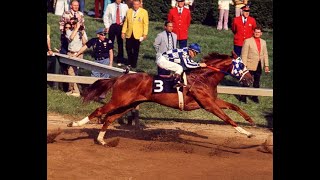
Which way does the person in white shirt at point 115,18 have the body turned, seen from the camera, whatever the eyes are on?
toward the camera

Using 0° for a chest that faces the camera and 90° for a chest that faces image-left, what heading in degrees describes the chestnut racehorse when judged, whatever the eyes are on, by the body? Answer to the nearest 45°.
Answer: approximately 270°

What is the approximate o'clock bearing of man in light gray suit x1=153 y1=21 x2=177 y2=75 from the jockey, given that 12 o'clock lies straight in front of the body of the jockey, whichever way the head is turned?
The man in light gray suit is roughly at 9 o'clock from the jockey.

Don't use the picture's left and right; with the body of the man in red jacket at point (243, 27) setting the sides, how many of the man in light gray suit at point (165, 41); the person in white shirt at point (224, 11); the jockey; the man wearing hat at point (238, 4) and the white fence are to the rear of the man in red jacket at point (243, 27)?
2

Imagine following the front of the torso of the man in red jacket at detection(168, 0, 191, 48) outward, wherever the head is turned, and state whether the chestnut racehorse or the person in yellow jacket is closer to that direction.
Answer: the chestnut racehorse

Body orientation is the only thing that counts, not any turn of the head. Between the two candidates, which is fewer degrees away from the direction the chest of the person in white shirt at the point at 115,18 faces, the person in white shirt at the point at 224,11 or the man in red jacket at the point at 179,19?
the man in red jacket

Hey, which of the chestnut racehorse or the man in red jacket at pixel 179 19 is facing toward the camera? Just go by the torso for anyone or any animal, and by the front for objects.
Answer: the man in red jacket

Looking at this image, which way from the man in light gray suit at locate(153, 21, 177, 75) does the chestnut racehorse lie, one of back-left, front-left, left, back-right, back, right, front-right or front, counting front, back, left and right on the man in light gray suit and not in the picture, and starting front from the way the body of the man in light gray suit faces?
front-right

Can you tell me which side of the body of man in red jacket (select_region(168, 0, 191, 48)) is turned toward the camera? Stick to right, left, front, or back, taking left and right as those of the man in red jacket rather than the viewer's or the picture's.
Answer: front

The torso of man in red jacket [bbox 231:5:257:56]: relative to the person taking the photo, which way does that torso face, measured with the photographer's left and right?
facing the viewer

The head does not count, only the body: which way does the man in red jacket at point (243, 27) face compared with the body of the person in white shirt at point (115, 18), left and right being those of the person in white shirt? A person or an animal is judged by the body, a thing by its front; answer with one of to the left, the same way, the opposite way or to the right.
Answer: the same way

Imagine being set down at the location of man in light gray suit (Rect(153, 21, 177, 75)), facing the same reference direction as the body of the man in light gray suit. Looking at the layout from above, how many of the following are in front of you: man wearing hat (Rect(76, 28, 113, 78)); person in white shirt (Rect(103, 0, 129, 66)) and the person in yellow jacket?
0

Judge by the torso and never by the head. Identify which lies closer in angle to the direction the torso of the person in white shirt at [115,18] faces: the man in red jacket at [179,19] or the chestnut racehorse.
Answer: the chestnut racehorse
